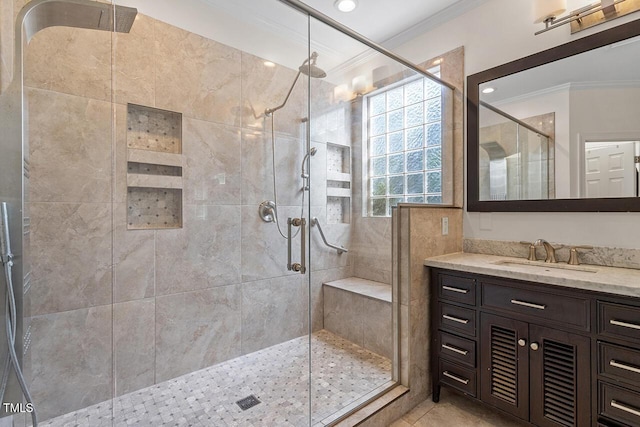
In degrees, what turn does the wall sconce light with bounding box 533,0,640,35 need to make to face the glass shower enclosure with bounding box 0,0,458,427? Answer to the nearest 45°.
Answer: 0° — it already faces it

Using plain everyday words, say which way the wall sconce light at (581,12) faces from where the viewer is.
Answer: facing the viewer and to the left of the viewer

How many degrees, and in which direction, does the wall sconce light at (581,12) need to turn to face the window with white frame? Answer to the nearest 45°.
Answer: approximately 45° to its right

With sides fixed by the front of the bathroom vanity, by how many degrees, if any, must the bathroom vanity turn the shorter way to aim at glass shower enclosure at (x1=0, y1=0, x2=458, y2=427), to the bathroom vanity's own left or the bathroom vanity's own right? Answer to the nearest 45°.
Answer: approximately 45° to the bathroom vanity's own right

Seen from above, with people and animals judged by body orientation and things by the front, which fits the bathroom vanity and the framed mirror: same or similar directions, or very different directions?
same or similar directions

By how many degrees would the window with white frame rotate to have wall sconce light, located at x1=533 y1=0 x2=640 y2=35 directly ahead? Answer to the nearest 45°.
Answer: approximately 90° to its left

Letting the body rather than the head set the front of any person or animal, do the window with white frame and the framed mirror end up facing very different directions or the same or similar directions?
same or similar directions

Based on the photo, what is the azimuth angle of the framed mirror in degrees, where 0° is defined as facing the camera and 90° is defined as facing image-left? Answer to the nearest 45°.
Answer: approximately 45°
